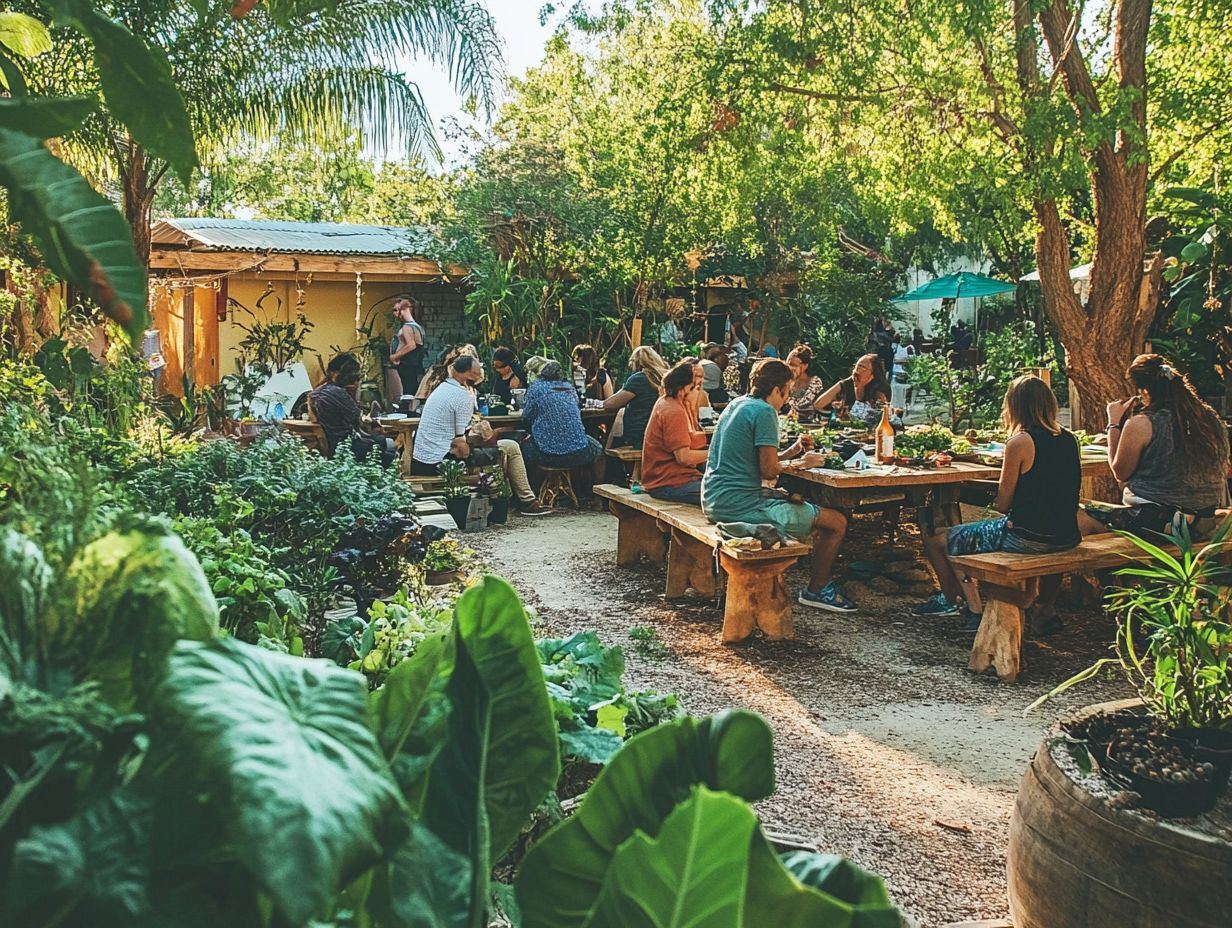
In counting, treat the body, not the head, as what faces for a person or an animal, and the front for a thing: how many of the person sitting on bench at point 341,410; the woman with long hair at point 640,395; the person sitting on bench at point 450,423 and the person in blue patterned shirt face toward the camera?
0

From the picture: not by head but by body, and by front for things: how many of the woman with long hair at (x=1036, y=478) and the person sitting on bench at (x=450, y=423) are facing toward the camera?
0

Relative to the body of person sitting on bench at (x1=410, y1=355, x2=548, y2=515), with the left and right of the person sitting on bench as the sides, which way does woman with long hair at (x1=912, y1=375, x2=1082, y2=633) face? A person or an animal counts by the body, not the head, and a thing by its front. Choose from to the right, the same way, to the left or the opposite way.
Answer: to the left

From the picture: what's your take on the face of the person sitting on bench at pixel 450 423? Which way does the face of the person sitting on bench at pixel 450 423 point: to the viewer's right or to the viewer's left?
to the viewer's right

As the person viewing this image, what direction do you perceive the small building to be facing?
facing the viewer

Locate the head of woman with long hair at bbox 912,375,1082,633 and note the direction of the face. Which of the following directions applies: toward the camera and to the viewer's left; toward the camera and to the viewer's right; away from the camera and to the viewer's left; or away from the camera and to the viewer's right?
away from the camera and to the viewer's left

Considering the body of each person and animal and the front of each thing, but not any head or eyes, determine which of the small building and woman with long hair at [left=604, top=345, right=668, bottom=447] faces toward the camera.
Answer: the small building

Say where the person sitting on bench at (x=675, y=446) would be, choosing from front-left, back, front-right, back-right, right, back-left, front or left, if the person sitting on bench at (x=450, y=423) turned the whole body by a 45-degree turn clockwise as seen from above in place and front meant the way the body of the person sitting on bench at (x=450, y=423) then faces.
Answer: front

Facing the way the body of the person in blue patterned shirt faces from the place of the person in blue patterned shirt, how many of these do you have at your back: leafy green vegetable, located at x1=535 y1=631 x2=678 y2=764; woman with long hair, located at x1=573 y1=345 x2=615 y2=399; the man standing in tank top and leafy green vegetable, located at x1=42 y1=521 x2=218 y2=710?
2

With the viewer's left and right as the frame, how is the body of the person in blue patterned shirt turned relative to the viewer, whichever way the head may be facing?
facing away from the viewer

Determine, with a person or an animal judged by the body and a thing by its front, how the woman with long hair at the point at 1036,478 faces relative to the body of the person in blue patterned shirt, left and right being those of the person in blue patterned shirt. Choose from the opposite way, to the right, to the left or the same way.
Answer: the same way

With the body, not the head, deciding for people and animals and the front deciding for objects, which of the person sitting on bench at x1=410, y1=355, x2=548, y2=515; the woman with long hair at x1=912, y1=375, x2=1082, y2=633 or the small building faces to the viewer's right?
the person sitting on bench

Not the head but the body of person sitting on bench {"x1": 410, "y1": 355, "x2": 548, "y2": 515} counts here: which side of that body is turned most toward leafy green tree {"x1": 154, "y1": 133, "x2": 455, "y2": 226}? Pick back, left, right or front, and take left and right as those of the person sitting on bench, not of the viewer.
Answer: left

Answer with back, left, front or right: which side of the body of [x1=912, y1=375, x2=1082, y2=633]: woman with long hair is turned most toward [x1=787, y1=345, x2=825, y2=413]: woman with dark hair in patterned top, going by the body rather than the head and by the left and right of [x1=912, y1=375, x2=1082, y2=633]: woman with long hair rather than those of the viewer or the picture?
front

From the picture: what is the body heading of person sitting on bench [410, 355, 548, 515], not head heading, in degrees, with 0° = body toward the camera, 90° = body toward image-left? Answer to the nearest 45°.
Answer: approximately 270°
